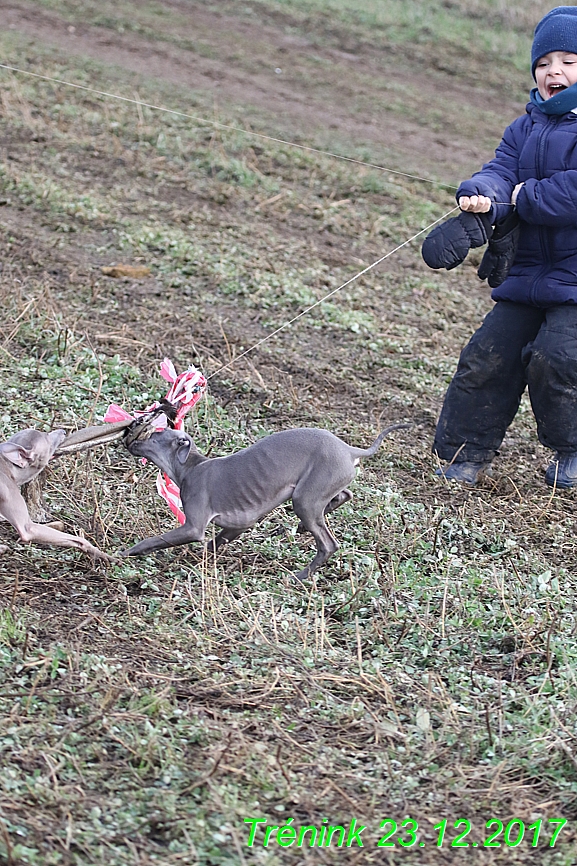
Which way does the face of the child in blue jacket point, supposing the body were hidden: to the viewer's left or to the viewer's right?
to the viewer's left

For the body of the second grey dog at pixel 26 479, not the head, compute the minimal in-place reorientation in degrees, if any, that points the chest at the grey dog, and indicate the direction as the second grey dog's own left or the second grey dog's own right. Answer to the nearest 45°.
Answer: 0° — it already faces it

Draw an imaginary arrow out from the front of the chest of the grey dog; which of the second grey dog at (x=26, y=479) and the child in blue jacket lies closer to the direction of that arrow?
the second grey dog

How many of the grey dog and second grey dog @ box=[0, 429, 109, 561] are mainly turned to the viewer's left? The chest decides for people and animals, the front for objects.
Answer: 1

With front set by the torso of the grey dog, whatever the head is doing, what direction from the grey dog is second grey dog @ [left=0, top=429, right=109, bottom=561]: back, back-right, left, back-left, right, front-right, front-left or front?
front

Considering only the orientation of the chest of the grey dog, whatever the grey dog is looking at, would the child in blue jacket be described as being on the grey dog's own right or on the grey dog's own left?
on the grey dog's own right

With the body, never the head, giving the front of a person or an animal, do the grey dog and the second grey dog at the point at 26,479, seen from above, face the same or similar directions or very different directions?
very different directions

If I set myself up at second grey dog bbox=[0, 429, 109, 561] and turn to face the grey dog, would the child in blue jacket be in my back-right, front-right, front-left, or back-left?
front-left

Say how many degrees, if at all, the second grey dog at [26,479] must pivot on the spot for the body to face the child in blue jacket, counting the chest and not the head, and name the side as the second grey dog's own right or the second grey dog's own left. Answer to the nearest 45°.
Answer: approximately 45° to the second grey dog's own left

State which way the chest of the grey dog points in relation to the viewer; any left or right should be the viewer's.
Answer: facing to the left of the viewer

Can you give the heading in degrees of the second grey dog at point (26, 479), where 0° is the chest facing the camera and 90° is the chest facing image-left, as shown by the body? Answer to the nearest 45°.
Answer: approximately 270°
